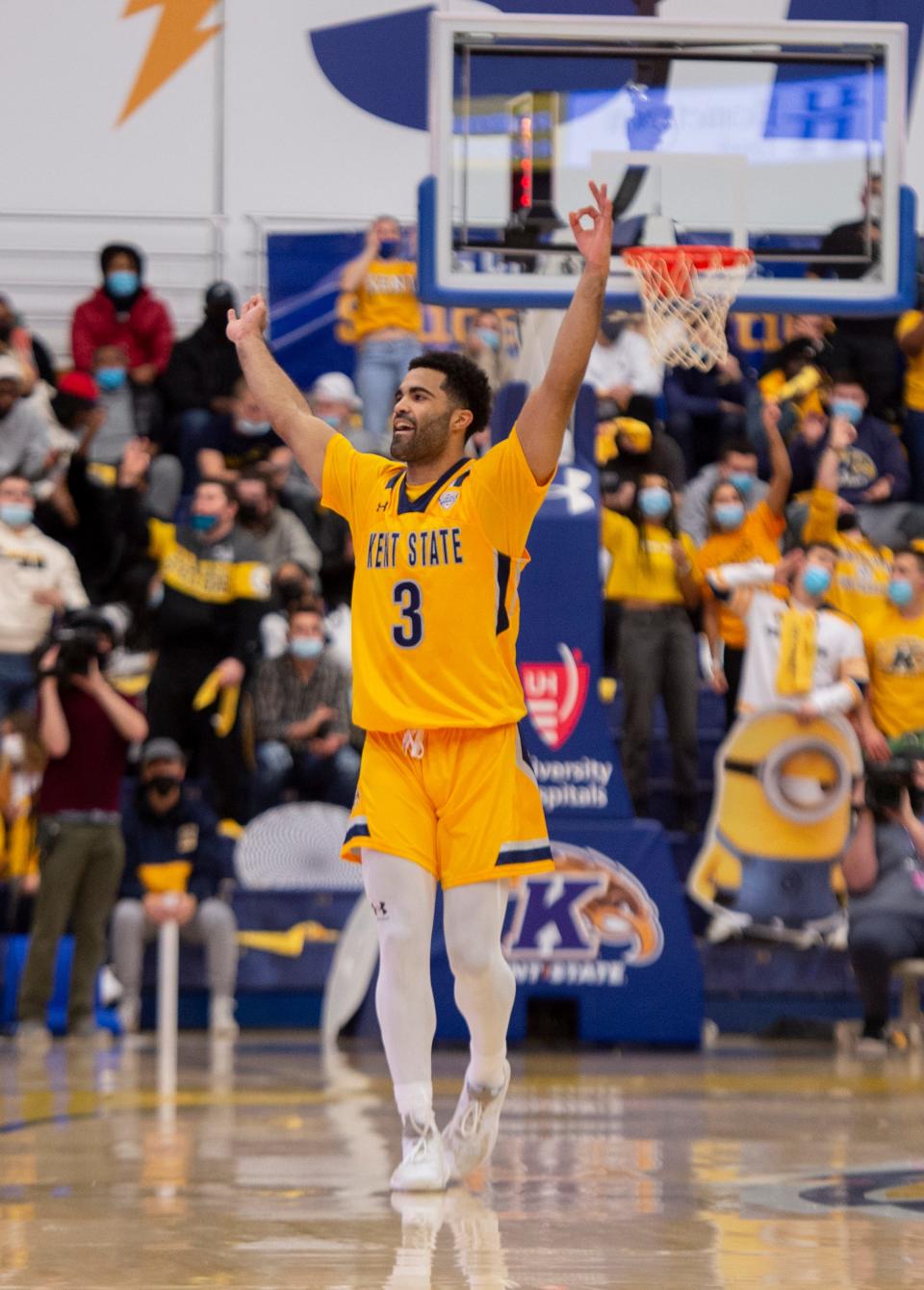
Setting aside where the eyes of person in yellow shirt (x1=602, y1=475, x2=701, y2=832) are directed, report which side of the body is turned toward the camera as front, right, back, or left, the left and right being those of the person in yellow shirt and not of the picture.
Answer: front

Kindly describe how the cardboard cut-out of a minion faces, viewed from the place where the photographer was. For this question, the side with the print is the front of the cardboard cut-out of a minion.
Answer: facing the viewer and to the right of the viewer

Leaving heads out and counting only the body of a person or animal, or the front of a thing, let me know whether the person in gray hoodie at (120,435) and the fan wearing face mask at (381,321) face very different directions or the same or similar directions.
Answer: same or similar directions

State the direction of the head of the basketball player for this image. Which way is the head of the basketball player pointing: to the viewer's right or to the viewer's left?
to the viewer's left

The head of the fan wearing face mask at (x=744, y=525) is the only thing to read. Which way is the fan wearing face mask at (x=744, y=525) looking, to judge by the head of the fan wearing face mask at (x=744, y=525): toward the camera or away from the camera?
toward the camera

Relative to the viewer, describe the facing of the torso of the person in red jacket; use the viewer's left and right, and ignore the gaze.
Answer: facing the viewer

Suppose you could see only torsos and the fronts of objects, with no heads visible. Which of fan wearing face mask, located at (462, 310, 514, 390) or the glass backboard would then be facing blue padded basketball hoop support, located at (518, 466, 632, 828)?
the fan wearing face mask

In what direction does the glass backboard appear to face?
toward the camera

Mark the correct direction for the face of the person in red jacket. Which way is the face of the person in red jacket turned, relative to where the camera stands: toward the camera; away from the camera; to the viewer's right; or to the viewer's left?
toward the camera

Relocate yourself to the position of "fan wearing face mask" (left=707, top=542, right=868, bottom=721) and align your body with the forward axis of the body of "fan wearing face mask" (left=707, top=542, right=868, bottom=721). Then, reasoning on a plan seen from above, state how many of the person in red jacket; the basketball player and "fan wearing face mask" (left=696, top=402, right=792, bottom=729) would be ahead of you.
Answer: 1

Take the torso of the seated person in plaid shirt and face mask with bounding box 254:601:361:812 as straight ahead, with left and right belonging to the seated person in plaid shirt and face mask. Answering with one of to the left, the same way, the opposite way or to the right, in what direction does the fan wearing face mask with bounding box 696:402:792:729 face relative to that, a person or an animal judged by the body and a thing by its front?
the same way

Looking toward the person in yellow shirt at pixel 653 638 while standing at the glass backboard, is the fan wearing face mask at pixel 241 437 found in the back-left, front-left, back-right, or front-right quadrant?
front-left

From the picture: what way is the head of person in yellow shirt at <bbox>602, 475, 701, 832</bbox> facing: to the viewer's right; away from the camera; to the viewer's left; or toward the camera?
toward the camera

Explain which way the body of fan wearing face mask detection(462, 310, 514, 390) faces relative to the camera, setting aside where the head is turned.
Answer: toward the camera

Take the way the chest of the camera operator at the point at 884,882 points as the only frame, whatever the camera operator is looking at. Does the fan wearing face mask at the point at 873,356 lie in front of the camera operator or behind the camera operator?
behind
